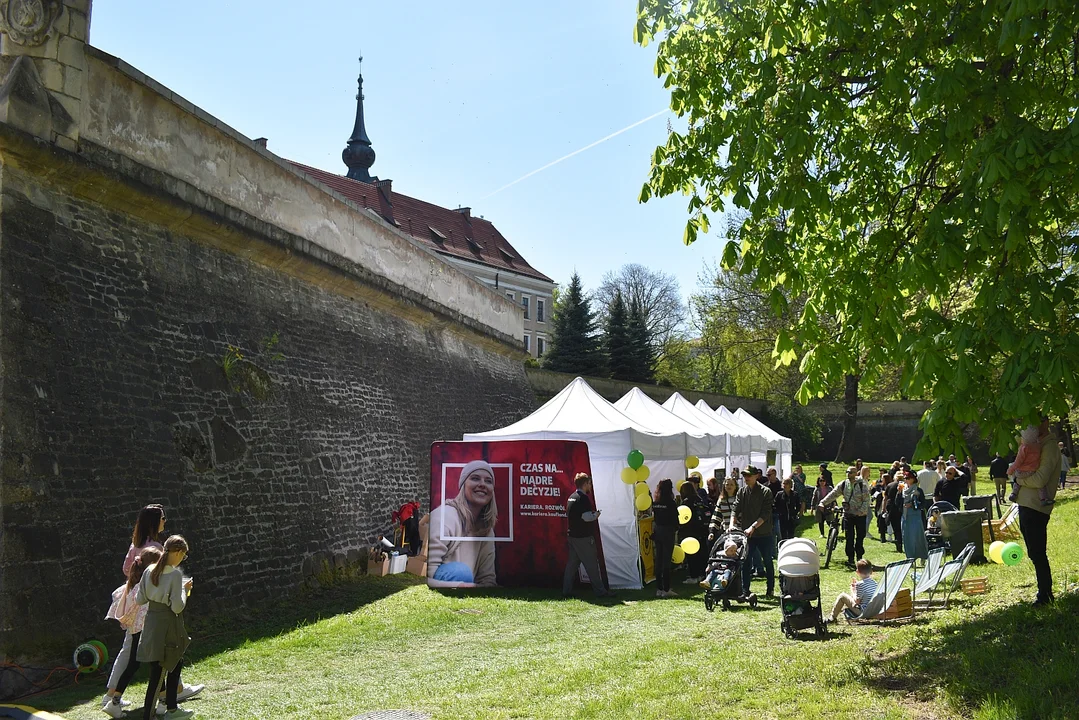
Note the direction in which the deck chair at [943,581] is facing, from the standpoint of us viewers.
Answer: facing to the left of the viewer

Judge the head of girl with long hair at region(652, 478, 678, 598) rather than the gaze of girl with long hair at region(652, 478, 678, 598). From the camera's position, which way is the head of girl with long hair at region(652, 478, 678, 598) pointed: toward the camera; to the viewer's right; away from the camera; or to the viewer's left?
away from the camera

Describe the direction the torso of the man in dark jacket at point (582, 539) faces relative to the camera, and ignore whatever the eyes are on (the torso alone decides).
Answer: to the viewer's right

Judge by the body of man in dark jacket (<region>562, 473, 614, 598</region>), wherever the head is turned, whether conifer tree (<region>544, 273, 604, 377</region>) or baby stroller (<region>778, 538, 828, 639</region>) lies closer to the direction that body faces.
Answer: the baby stroller
